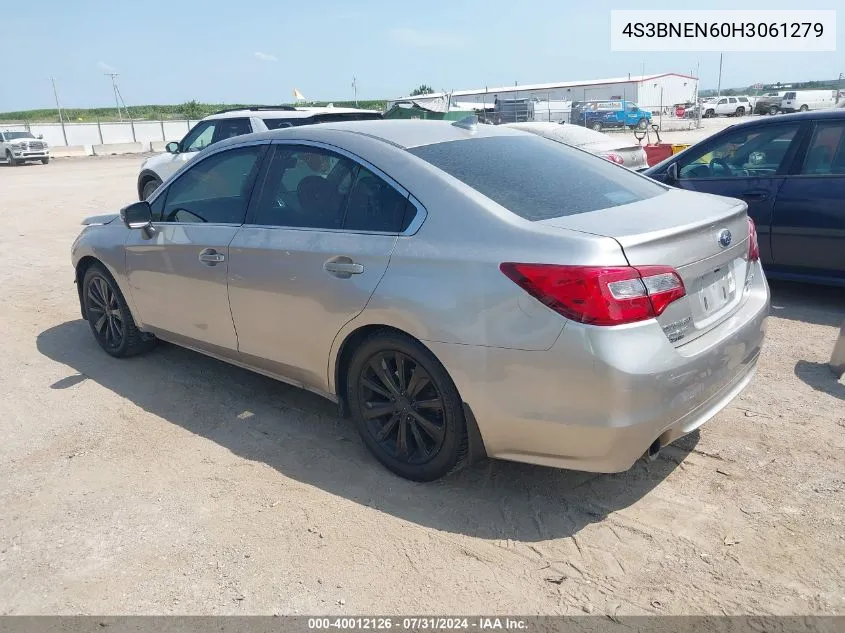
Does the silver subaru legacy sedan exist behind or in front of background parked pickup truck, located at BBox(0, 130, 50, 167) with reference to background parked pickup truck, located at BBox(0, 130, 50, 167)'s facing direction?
in front

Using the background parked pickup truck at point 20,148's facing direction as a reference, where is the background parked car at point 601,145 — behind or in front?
in front

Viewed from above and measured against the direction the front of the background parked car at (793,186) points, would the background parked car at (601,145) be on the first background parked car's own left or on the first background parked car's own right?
on the first background parked car's own right

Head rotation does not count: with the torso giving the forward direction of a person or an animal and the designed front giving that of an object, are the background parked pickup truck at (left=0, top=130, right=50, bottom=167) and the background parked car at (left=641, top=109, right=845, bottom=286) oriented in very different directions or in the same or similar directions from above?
very different directions

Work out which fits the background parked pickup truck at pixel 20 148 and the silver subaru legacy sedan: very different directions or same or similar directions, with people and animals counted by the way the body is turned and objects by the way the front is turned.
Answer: very different directions

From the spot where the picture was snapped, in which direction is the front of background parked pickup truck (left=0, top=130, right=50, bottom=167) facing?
facing the viewer and to the right of the viewer

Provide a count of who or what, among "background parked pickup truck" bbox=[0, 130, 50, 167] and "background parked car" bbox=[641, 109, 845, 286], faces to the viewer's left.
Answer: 1

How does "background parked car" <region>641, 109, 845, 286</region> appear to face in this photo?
to the viewer's left

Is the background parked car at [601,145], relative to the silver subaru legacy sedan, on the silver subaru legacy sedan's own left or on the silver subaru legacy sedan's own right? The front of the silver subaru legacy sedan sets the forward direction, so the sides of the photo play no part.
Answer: on the silver subaru legacy sedan's own right

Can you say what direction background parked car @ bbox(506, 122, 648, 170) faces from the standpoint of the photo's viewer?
facing away from the viewer and to the left of the viewer

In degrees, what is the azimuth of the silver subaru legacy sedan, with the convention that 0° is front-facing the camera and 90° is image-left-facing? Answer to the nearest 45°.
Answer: approximately 135°

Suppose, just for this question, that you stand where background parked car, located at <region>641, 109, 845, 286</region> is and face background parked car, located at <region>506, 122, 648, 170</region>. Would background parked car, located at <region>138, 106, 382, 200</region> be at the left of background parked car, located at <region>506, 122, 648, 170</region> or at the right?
left
